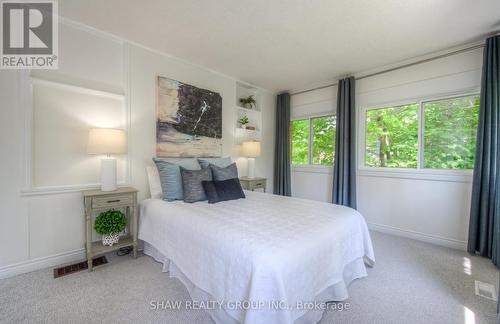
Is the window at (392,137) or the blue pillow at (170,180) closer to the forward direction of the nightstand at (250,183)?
the window

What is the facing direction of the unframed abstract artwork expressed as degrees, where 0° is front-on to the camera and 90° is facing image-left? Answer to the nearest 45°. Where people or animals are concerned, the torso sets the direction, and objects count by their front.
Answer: approximately 315°

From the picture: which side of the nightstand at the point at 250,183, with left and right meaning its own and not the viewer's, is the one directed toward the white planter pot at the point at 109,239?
right

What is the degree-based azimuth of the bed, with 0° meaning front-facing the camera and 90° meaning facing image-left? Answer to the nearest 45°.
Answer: approximately 315°

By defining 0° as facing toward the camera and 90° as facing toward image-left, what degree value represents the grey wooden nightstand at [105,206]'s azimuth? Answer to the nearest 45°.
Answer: approximately 315°

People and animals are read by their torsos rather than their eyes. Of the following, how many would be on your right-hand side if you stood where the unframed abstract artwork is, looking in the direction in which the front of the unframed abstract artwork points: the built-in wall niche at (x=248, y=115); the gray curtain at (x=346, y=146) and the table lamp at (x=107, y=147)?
1

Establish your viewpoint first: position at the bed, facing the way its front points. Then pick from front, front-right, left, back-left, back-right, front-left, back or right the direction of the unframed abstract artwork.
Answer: back

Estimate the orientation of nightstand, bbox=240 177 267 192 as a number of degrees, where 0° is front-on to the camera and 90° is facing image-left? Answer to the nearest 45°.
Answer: approximately 315°

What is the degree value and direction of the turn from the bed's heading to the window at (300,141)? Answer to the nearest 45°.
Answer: approximately 135° to its left

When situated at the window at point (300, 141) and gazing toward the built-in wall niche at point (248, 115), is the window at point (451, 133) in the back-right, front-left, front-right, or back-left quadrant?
back-left
